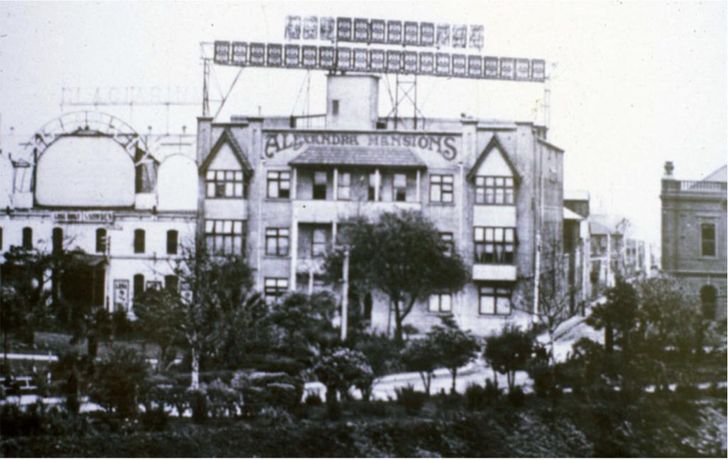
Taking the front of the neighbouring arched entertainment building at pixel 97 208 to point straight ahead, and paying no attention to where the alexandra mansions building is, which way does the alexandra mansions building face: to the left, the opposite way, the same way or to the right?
the same way

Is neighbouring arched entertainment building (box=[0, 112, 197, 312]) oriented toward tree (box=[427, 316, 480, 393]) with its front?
no

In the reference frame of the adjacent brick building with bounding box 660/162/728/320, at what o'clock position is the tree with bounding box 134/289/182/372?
The tree is roughly at 2 o'clock from the adjacent brick building.

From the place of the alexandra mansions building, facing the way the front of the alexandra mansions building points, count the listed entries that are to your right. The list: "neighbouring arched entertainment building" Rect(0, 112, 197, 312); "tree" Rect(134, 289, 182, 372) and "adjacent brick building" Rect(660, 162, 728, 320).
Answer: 2

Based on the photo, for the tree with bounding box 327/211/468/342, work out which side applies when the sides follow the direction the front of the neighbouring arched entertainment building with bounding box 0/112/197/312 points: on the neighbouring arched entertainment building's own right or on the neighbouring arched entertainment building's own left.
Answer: on the neighbouring arched entertainment building's own left

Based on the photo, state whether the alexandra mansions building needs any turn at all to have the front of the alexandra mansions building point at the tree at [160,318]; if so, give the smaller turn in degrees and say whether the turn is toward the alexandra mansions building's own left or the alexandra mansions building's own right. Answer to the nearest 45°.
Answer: approximately 90° to the alexandra mansions building's own right

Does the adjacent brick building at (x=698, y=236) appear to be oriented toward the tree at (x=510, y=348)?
no

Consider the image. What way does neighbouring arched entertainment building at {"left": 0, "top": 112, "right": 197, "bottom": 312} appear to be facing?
toward the camera

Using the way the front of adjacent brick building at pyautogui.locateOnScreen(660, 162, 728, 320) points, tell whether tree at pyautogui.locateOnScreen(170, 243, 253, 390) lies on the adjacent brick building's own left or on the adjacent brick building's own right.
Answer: on the adjacent brick building's own right

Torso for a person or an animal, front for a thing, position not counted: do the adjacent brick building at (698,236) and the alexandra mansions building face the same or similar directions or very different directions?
same or similar directions

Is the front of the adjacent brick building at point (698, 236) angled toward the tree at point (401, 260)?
no

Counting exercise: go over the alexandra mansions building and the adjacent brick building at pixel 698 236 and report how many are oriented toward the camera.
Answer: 2

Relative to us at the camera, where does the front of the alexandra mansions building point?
facing the viewer
